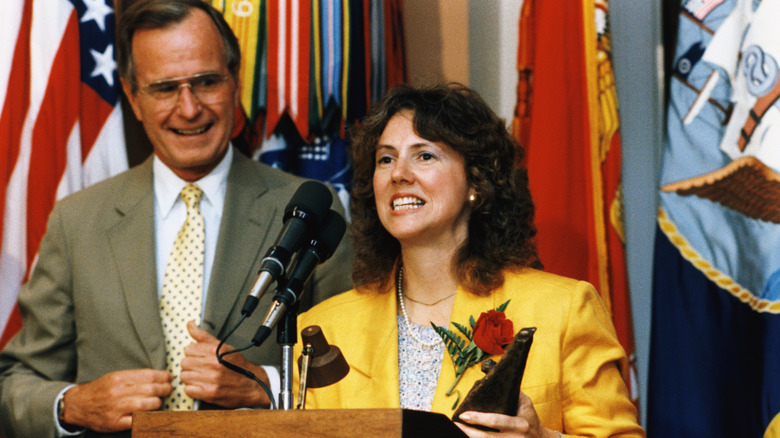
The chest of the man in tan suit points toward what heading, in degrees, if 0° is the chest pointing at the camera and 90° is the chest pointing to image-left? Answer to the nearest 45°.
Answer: approximately 0°

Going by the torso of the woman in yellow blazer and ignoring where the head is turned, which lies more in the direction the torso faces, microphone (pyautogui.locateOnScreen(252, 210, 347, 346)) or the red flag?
the microphone

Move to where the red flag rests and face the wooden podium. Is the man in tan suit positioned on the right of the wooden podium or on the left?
right

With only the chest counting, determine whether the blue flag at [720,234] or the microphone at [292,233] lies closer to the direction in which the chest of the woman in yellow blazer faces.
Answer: the microphone

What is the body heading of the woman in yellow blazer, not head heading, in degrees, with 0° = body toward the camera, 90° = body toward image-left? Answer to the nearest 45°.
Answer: approximately 45°

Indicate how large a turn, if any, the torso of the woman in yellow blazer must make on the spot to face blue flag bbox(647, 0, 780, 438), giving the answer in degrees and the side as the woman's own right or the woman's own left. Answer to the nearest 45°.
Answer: approximately 180°

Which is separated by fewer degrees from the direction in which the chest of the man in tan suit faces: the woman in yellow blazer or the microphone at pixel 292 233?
the microphone

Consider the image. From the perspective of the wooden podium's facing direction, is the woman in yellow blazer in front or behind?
behind

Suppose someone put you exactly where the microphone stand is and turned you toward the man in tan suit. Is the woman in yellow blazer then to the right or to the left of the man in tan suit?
right
